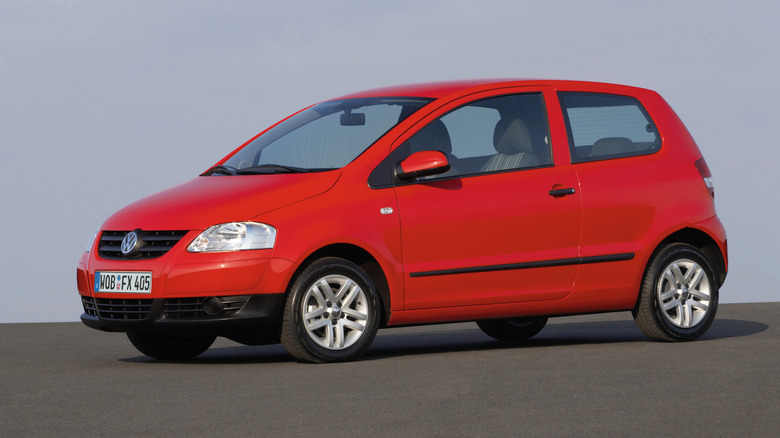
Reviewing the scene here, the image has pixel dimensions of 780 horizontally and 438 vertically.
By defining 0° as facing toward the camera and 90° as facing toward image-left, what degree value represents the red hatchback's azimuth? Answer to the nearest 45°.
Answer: approximately 45°
